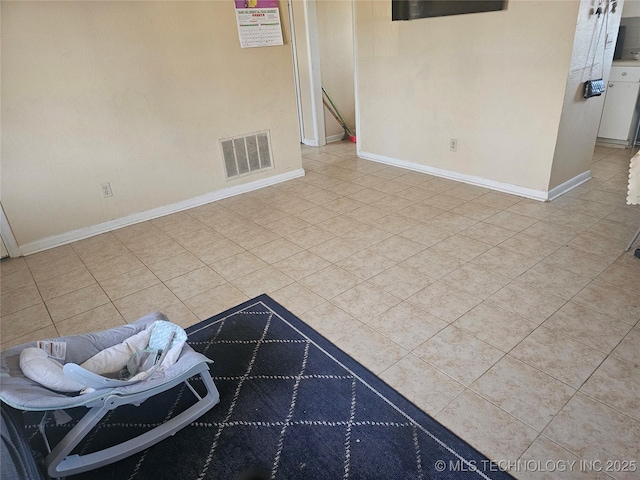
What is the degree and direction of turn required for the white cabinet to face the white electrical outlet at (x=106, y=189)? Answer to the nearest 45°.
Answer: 0° — it already faces it

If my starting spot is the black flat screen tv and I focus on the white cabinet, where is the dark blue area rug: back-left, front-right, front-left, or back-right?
back-right

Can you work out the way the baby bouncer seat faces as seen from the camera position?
facing away from the viewer and to the right of the viewer

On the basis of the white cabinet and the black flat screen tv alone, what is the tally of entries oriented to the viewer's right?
0

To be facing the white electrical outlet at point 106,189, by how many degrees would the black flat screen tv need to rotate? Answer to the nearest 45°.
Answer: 0° — it already faces it

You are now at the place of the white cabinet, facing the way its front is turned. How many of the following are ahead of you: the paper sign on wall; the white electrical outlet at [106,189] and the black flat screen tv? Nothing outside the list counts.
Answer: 3

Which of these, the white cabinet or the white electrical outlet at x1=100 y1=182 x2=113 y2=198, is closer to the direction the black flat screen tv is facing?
the white electrical outlet

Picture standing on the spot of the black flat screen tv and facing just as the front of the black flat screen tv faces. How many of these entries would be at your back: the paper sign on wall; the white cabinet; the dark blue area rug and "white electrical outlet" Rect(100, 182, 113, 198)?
1

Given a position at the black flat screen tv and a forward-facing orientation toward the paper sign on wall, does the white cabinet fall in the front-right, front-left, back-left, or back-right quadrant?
back-right

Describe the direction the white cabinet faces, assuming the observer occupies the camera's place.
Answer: facing the viewer and to the left of the viewer
